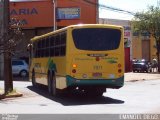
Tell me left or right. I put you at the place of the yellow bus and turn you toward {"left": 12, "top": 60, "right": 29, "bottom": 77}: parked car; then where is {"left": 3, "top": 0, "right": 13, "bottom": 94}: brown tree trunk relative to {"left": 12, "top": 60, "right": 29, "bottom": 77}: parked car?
left

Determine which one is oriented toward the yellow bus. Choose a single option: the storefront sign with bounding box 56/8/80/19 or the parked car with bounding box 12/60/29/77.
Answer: the storefront sign

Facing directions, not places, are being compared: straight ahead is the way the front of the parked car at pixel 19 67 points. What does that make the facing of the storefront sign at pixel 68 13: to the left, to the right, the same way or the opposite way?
to the left

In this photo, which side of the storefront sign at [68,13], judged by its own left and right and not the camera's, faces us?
front

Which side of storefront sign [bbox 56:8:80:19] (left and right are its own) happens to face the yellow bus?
front

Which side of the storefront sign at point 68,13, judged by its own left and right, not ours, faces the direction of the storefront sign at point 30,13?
right

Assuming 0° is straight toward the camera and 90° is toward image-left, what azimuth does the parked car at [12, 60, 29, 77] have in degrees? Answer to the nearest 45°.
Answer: approximately 90°

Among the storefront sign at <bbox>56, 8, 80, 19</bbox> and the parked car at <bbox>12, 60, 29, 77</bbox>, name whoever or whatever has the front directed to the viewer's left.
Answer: the parked car

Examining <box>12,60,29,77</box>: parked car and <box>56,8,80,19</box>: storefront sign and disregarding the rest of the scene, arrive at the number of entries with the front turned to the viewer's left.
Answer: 1

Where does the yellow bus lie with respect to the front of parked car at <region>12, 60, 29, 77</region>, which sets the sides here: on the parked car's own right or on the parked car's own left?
on the parked car's own left
